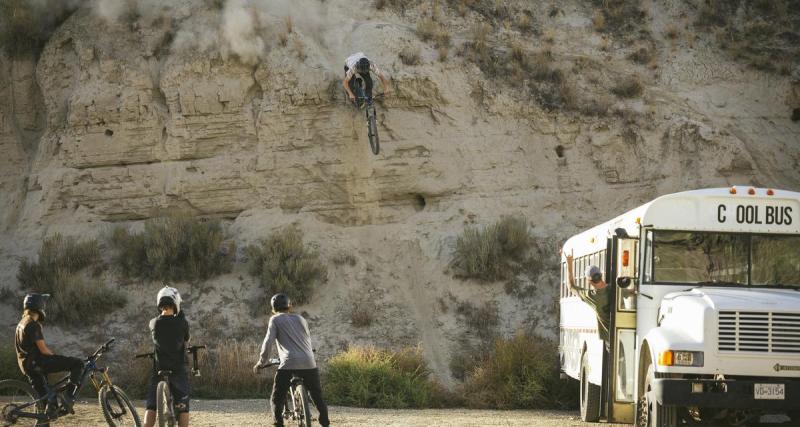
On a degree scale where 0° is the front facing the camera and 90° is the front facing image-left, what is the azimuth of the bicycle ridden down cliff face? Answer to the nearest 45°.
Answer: approximately 0°

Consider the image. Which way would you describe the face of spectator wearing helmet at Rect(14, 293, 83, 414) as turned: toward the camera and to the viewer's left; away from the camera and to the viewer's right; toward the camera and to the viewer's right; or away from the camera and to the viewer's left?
away from the camera and to the viewer's right

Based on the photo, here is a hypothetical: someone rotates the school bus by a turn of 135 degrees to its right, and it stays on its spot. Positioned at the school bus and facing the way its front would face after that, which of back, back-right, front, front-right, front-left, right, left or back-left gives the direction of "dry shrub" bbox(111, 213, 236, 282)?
front-right

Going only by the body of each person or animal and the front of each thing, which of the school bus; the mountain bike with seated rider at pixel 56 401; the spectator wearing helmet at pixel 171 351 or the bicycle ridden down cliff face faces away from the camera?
the spectator wearing helmet

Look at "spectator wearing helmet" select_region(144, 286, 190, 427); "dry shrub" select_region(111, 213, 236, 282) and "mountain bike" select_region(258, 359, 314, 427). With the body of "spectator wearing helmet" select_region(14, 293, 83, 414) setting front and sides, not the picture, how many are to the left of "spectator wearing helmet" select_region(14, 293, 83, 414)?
1

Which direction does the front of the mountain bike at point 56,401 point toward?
to the viewer's right

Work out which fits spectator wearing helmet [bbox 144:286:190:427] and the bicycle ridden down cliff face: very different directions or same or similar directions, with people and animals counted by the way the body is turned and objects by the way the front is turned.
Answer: very different directions

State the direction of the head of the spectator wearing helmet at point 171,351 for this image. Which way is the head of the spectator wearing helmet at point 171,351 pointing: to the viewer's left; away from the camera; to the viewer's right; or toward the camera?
away from the camera

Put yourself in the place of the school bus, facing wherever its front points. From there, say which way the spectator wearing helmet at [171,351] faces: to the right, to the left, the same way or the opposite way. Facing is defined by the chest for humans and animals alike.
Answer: the opposite way

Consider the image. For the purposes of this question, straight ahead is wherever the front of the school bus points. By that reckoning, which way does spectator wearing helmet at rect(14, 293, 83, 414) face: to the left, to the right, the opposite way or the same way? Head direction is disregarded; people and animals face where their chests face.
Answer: to the left

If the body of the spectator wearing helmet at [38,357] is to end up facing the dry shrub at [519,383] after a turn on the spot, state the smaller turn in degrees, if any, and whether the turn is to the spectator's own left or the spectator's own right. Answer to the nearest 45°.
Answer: approximately 45° to the spectator's own left

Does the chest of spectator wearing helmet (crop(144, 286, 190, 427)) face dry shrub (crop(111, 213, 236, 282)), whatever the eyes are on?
yes

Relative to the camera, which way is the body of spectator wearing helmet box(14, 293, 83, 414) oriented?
to the viewer's right

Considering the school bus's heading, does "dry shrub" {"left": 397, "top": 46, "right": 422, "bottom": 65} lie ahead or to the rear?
to the rear
